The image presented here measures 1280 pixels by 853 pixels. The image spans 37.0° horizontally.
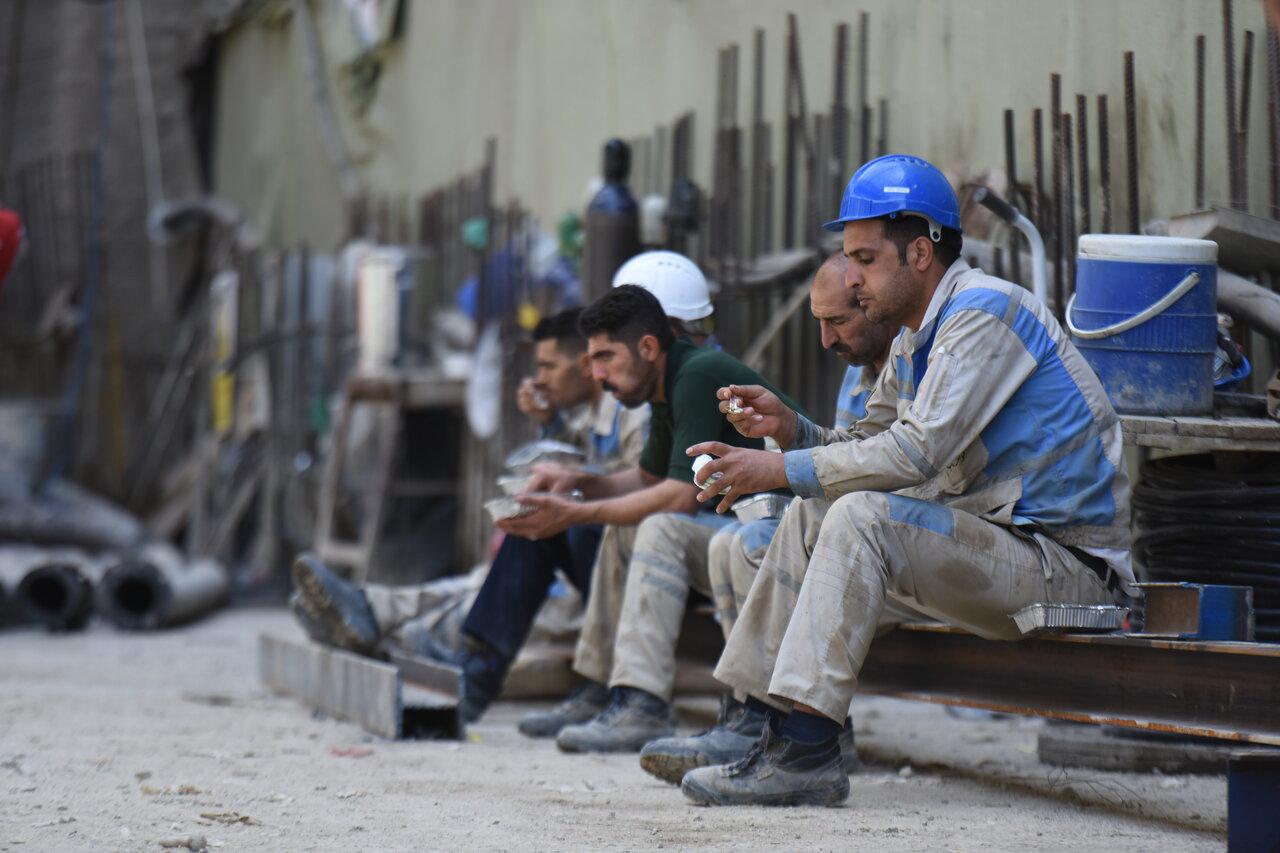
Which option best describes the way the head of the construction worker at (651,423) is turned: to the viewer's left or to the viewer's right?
to the viewer's left

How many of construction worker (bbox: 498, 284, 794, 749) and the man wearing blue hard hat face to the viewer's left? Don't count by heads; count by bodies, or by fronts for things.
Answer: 2

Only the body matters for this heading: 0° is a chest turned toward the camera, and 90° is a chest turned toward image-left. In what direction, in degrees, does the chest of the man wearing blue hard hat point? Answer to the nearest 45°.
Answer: approximately 90°

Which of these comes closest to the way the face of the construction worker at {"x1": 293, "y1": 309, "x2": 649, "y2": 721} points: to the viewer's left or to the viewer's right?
to the viewer's left

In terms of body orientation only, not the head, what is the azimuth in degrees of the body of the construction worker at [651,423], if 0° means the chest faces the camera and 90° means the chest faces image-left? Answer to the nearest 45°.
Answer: approximately 90°

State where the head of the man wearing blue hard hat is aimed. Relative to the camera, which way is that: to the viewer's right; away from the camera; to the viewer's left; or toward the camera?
to the viewer's left

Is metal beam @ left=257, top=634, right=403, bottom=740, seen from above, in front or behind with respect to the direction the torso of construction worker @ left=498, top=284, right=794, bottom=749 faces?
in front
